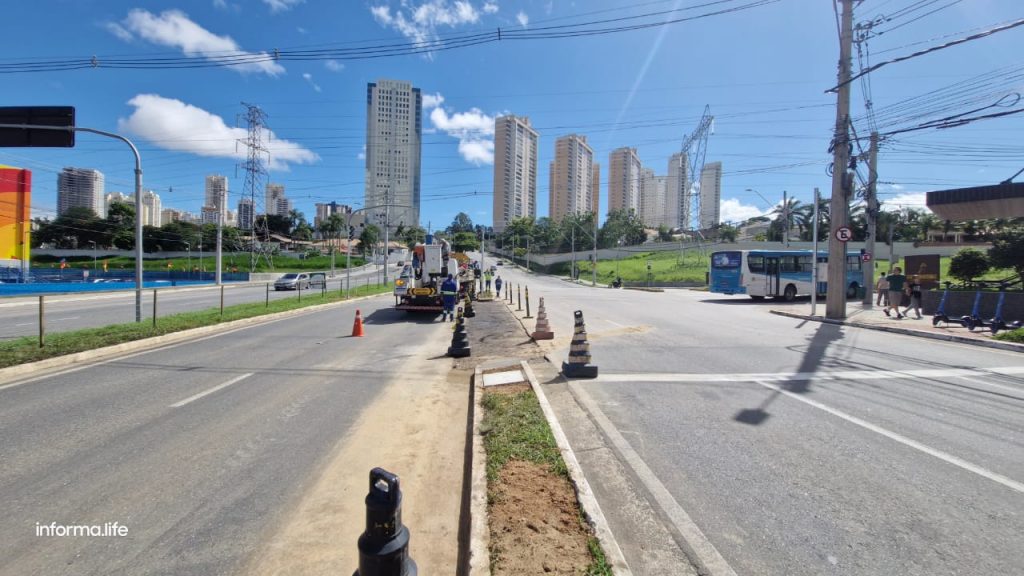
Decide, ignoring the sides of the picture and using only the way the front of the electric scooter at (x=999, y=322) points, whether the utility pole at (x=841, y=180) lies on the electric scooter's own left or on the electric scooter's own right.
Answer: on the electric scooter's own right

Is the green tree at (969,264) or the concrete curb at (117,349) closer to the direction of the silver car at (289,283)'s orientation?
the concrete curb

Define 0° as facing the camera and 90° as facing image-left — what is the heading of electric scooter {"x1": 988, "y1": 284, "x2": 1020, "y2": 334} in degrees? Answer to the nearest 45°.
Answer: approximately 45°
